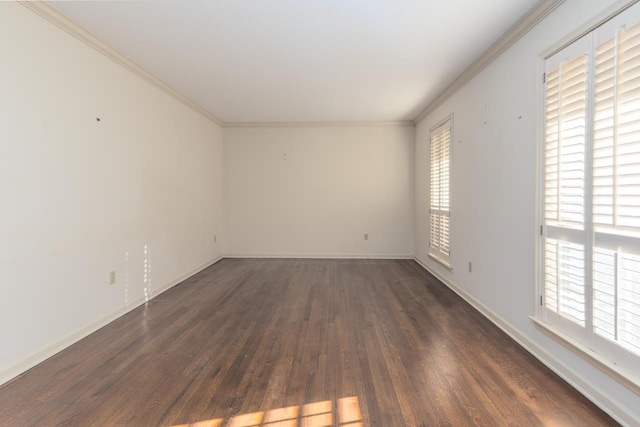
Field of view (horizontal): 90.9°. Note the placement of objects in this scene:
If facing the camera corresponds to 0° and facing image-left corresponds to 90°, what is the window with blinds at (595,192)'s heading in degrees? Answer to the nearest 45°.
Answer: approximately 45°

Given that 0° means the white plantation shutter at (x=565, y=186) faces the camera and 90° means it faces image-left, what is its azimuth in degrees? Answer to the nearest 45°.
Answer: approximately 45°

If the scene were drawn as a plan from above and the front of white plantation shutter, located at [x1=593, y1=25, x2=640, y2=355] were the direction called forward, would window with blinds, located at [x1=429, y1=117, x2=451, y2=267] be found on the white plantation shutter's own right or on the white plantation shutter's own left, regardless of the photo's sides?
on the white plantation shutter's own right

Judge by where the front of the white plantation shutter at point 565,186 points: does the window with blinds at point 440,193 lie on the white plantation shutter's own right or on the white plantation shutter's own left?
on the white plantation shutter's own right

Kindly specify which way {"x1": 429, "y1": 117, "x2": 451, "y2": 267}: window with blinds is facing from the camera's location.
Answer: facing to the left of the viewer

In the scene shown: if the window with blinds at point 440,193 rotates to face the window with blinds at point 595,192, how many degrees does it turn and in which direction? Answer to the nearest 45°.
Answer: approximately 90° to its left
